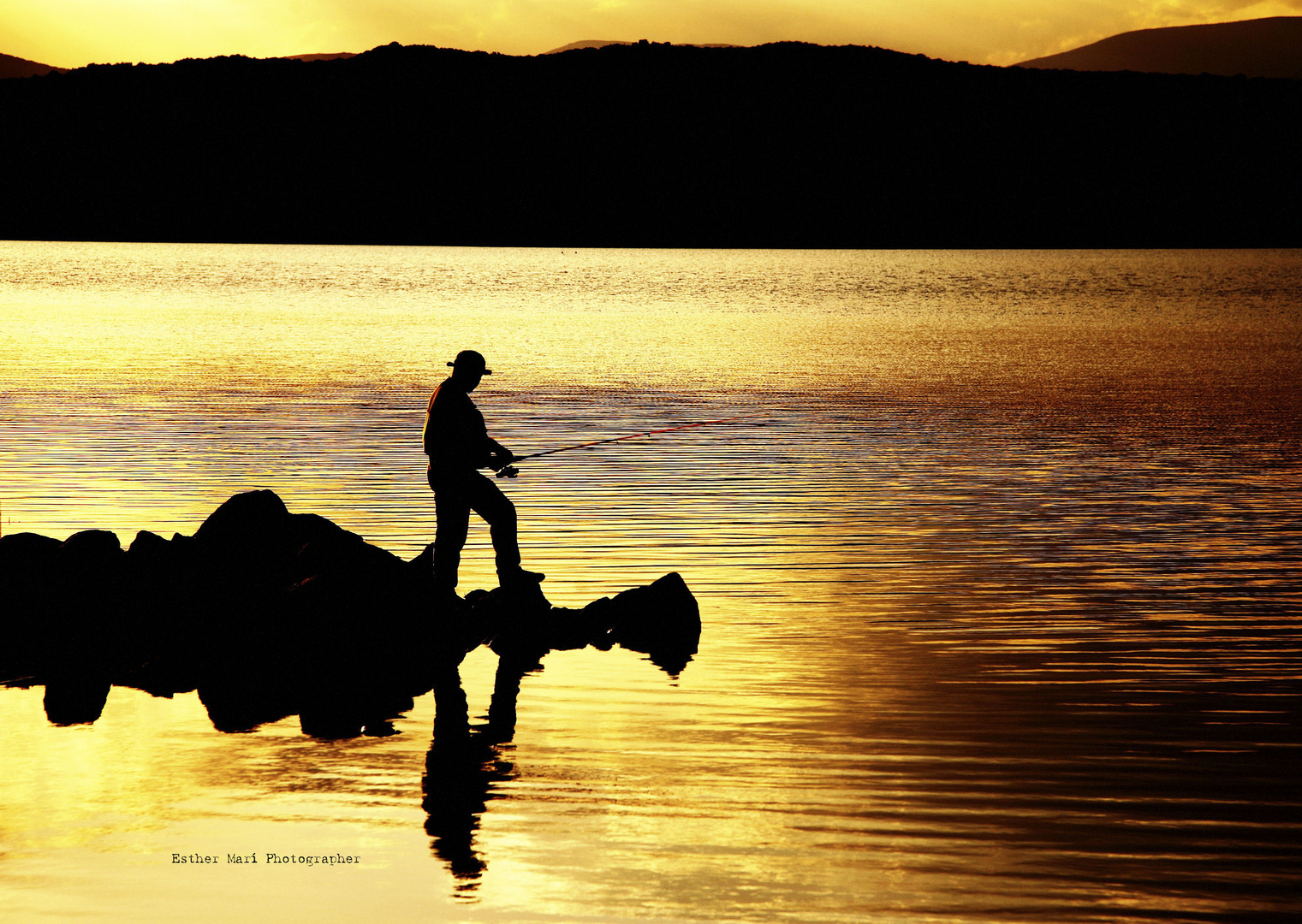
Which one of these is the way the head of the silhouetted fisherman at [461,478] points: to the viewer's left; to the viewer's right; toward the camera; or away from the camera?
to the viewer's right

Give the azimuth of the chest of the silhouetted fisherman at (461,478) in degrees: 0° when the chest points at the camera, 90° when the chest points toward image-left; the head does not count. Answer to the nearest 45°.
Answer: approximately 270°
